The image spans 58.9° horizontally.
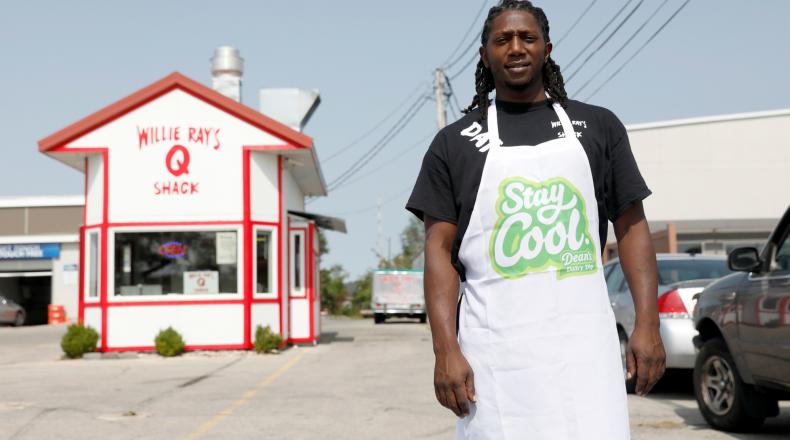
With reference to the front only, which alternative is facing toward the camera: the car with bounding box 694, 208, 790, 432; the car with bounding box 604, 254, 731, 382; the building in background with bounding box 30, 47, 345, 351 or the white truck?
the building in background

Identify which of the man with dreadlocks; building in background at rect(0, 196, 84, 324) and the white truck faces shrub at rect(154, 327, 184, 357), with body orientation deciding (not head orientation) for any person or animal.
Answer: the building in background

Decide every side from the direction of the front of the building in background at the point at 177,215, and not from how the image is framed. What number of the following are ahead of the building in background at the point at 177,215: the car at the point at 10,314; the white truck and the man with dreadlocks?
1

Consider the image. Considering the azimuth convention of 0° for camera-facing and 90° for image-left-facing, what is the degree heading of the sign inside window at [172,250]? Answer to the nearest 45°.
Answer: approximately 0°

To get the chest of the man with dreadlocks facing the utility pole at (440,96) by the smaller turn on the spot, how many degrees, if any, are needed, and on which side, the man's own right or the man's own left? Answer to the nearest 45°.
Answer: approximately 180°

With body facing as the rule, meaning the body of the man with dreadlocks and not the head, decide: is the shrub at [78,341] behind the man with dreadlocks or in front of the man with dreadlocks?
behind

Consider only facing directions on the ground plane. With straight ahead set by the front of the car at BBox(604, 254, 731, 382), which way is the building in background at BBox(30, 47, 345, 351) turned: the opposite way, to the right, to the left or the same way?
the opposite way

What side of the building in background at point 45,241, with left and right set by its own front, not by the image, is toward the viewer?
front

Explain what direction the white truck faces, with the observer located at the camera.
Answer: facing away from the viewer
